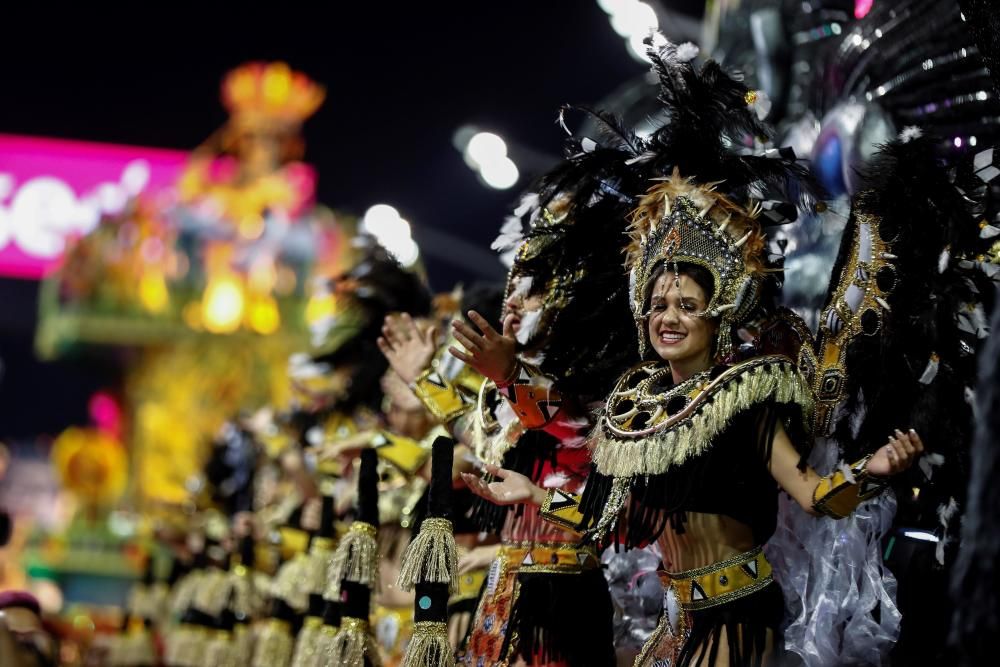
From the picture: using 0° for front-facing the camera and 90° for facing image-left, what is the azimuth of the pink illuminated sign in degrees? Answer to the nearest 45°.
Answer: approximately 0°

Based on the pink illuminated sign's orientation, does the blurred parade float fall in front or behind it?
in front
